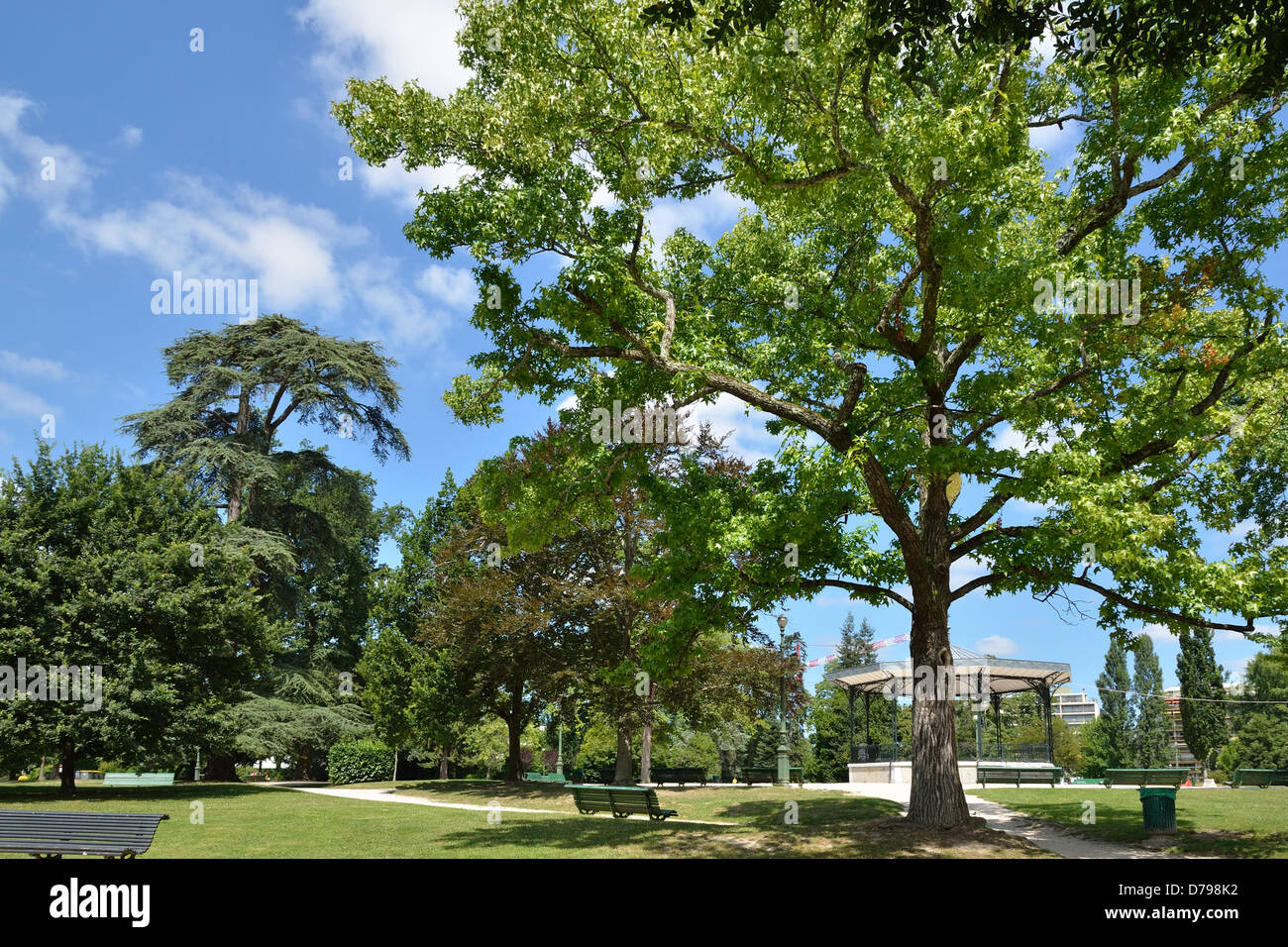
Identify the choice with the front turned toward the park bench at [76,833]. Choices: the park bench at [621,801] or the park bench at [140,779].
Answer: the park bench at [140,779]

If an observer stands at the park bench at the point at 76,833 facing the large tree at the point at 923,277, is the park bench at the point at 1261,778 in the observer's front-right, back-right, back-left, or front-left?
front-left

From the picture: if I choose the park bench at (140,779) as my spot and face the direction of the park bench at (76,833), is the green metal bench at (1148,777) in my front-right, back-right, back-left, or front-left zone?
front-left

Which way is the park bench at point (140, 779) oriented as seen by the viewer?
toward the camera

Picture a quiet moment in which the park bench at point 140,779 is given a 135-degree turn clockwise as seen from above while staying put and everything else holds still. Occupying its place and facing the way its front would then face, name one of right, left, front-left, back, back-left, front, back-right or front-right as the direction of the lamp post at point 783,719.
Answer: back

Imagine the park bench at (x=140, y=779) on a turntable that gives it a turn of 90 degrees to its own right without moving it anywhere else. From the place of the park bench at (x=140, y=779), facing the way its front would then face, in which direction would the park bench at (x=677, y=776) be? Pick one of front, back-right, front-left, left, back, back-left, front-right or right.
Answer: back-left

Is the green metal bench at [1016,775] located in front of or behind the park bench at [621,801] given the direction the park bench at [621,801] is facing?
in front

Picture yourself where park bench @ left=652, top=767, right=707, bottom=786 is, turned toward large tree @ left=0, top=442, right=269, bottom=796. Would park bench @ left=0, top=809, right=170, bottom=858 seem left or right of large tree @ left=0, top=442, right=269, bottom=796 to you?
left
